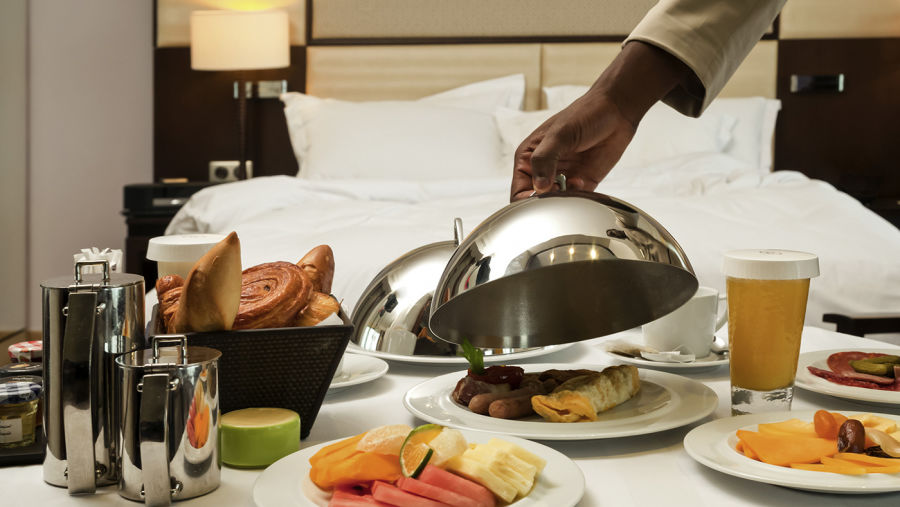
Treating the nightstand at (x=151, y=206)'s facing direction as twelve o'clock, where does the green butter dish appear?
The green butter dish is roughly at 12 o'clock from the nightstand.

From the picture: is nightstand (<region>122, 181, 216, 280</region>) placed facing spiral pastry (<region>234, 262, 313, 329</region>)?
yes

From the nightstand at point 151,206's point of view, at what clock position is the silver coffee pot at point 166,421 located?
The silver coffee pot is roughly at 12 o'clock from the nightstand.

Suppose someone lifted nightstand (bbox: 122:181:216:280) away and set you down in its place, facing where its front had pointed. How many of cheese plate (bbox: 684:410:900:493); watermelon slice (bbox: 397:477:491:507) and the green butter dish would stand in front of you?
3

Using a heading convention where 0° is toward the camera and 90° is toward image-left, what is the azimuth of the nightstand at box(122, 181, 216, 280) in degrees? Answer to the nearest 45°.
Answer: approximately 0°

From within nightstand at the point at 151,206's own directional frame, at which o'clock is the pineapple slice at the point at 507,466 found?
The pineapple slice is roughly at 12 o'clock from the nightstand.

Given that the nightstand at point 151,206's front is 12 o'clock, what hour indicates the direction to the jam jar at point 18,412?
The jam jar is roughly at 12 o'clock from the nightstand.
